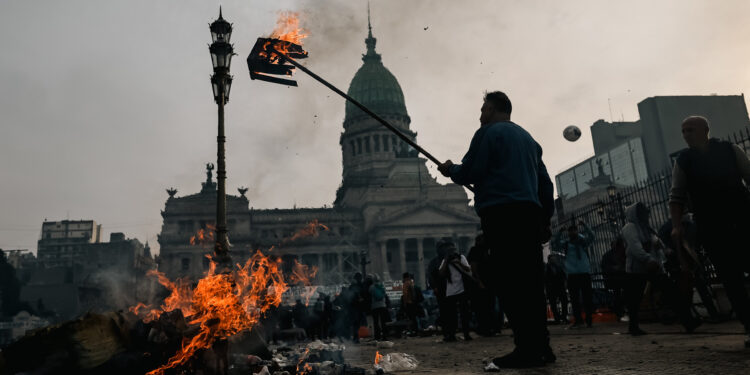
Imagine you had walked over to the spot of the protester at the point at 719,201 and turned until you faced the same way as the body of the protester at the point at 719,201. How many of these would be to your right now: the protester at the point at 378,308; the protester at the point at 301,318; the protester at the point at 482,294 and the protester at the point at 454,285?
4

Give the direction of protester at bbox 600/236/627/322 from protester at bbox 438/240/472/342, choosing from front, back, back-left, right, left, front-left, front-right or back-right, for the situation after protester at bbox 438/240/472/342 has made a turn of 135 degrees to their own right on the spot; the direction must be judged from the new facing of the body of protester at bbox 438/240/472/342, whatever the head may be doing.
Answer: right

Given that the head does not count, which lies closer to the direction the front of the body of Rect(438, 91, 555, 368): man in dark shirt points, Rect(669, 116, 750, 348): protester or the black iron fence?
the black iron fence

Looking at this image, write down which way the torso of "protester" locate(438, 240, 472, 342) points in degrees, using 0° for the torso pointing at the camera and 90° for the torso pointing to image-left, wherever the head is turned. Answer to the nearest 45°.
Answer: approximately 45°

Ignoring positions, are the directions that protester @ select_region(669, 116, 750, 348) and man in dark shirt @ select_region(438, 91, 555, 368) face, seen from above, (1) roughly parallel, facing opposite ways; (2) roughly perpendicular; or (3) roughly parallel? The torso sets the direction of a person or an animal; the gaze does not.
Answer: roughly perpendicular

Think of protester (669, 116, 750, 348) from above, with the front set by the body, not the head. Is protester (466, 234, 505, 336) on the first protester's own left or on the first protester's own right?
on the first protester's own right

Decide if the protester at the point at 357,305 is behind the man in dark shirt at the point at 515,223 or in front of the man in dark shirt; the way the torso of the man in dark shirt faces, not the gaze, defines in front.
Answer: in front

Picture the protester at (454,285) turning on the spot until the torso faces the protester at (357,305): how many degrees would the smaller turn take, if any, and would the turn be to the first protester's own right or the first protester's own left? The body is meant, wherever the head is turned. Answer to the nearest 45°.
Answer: approximately 90° to the first protester's own right

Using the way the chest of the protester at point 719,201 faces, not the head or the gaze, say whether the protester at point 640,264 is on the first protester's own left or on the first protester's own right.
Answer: on the first protester's own right

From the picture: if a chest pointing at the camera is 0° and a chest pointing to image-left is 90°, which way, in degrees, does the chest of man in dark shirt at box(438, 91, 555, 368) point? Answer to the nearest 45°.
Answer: approximately 135°
